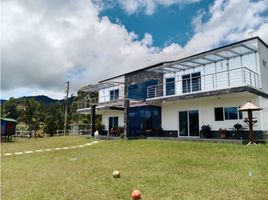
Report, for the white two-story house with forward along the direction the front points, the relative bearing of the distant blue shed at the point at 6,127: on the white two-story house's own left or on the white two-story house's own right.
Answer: on the white two-story house's own right

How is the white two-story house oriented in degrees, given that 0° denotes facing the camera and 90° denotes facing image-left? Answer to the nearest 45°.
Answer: approximately 45°

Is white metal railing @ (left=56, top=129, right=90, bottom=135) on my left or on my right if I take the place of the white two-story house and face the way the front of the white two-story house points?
on my right
